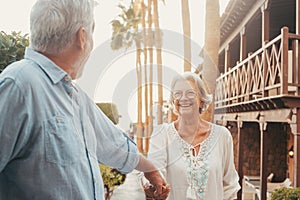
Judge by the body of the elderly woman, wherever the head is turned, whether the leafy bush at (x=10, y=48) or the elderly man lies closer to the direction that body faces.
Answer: the elderly man

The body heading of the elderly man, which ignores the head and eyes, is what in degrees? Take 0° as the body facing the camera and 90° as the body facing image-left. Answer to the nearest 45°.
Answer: approximately 315°

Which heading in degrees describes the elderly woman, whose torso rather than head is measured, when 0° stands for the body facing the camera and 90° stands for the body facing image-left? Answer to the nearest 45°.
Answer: approximately 0°

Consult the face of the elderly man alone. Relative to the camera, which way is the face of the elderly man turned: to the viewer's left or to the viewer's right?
to the viewer's right

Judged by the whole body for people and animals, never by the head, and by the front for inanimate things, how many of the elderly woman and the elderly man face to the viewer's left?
0

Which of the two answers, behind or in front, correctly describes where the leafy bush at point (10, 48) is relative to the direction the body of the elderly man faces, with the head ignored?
behind

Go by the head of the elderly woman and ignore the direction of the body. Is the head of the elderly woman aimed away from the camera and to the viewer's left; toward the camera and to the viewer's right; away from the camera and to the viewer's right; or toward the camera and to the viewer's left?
toward the camera and to the viewer's left

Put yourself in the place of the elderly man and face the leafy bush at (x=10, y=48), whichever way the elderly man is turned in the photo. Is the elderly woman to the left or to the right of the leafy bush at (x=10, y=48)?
right

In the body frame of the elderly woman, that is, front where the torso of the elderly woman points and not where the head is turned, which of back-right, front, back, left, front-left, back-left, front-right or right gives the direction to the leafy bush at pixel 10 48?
back-right
